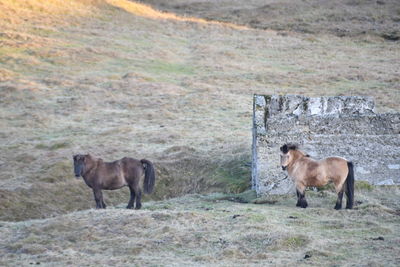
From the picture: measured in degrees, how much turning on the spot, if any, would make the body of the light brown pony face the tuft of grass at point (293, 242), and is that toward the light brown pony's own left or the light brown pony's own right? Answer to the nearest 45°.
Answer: approximately 90° to the light brown pony's own left

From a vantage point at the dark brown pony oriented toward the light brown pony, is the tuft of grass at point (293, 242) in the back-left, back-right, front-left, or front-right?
front-right

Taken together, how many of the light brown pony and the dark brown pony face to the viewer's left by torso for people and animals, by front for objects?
2

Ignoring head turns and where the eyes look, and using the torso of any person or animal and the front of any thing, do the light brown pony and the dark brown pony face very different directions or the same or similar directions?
same or similar directions

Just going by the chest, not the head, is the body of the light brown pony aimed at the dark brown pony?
yes

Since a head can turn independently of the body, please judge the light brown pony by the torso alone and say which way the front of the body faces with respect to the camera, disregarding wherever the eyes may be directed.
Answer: to the viewer's left

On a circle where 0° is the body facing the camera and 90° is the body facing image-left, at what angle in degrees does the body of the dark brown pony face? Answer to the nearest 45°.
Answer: approximately 90°

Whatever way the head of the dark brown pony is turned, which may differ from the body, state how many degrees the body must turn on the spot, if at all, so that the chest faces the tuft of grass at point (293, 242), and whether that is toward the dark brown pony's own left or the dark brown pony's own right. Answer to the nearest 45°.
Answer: approximately 135° to the dark brown pony's own left

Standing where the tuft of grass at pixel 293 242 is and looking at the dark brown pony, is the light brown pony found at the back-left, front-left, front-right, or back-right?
front-right

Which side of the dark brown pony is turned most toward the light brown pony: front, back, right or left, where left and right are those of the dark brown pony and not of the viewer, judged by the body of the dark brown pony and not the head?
back

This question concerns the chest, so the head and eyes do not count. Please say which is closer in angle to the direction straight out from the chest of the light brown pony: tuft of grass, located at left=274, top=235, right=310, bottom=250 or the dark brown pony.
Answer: the dark brown pony
